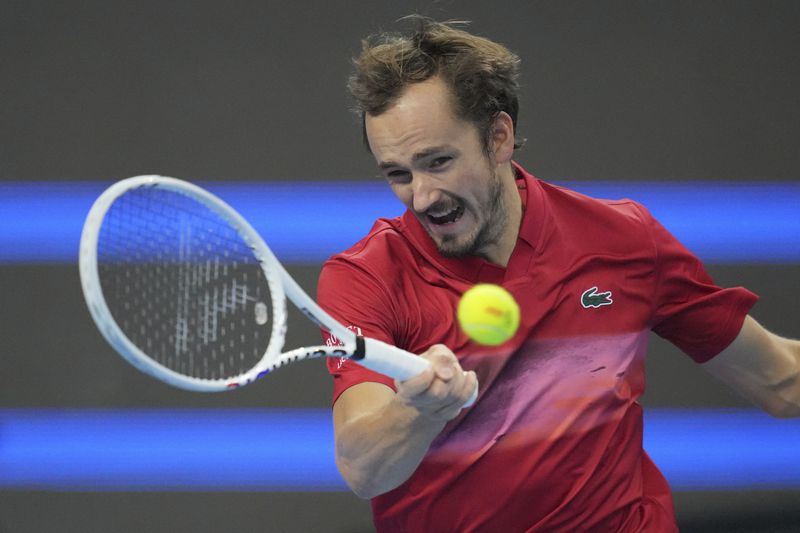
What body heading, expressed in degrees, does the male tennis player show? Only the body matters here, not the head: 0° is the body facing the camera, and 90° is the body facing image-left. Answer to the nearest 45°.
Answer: approximately 0°

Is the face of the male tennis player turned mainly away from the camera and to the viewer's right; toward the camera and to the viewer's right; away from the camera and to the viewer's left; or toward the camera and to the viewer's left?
toward the camera and to the viewer's left
